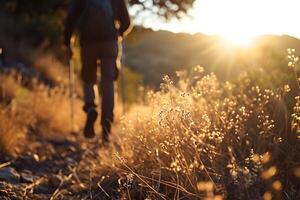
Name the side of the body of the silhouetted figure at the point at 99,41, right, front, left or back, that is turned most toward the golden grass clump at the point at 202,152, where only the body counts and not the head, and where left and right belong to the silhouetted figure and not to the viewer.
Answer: back

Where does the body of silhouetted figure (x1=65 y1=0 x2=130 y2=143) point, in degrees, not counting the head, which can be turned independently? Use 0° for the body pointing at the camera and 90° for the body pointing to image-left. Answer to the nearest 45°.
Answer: approximately 180°
